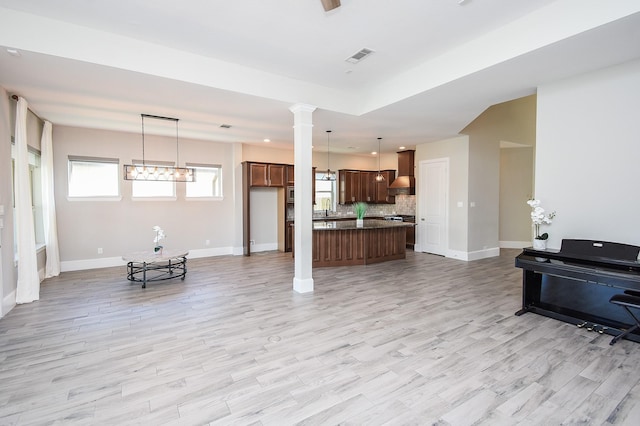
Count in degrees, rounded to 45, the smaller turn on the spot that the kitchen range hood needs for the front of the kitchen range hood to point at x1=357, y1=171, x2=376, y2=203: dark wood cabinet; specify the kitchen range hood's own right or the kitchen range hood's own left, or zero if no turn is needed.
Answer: approximately 45° to the kitchen range hood's own right

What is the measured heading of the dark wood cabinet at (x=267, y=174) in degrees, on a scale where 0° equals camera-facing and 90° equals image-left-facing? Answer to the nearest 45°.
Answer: approximately 0°

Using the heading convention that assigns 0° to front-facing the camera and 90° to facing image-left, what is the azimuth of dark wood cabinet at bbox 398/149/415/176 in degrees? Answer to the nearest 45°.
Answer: approximately 45°

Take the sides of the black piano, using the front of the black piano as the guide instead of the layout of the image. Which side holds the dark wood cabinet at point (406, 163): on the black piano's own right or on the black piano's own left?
on the black piano's own right

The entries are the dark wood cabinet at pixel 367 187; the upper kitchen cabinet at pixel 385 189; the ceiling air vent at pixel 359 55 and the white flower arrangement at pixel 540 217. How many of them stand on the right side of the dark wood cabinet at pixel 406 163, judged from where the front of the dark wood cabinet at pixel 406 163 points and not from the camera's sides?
2

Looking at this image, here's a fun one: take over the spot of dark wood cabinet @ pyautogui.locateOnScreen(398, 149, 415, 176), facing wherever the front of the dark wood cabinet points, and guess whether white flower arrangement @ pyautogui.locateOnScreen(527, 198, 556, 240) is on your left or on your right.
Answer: on your left

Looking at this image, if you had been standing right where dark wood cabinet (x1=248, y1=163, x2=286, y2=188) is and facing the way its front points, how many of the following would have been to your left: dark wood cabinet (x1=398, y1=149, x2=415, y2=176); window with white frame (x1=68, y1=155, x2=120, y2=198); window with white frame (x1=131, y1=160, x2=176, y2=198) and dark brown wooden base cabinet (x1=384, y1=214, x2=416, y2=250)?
2

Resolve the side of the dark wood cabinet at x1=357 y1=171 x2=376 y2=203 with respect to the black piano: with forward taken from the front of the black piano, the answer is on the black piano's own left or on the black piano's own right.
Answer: on the black piano's own right

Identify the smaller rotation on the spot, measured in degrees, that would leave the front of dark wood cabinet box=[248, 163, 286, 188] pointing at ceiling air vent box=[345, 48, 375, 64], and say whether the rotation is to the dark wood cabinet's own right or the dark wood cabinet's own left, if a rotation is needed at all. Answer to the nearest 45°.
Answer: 0° — it already faces it

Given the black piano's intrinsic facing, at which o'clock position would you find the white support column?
The white support column is roughly at 1 o'clock from the black piano.
